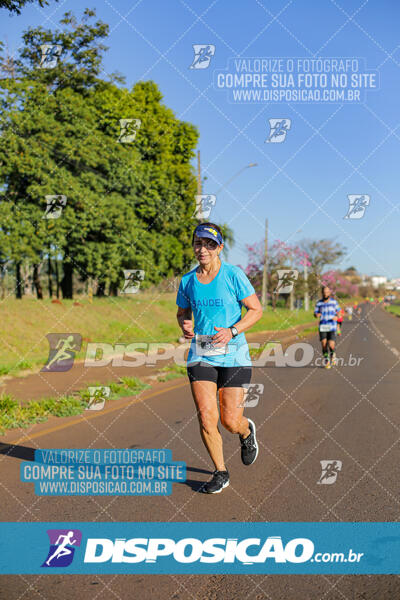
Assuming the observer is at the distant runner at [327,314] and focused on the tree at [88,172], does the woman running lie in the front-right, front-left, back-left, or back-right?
back-left

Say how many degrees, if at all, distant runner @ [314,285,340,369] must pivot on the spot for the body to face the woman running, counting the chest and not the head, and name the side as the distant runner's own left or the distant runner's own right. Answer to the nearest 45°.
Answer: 0° — they already face them

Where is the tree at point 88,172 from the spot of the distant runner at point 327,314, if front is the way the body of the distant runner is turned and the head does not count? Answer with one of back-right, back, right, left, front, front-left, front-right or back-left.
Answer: back-right

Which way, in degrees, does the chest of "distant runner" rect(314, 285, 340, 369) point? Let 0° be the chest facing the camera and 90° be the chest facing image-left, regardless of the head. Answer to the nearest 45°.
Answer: approximately 0°

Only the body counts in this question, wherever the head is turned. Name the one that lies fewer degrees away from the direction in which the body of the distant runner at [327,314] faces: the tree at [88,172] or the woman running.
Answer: the woman running
